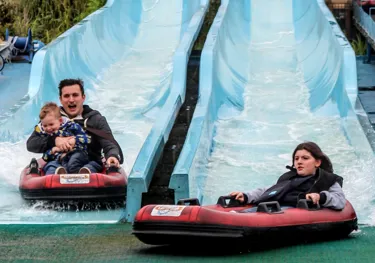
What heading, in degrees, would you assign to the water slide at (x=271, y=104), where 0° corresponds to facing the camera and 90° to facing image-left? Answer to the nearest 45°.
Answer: approximately 0°

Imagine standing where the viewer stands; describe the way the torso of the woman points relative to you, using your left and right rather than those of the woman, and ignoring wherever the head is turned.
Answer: facing the viewer and to the left of the viewer

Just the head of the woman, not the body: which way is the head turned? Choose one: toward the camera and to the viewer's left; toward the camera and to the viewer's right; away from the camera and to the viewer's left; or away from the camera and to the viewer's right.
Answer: toward the camera and to the viewer's left

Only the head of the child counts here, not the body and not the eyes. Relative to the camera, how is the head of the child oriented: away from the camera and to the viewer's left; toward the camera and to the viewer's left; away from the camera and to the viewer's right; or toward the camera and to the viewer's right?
toward the camera and to the viewer's left

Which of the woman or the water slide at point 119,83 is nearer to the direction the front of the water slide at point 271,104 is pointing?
the woman

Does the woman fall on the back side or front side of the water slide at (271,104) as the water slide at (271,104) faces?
on the front side

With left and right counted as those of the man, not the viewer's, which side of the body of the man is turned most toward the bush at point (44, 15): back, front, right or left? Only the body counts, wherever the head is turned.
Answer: back

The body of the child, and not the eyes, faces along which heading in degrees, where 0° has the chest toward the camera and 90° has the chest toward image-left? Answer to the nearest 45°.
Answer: approximately 45°

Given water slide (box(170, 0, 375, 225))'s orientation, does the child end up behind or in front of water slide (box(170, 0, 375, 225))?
in front

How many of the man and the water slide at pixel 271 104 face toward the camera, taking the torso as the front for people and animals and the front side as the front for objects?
2
